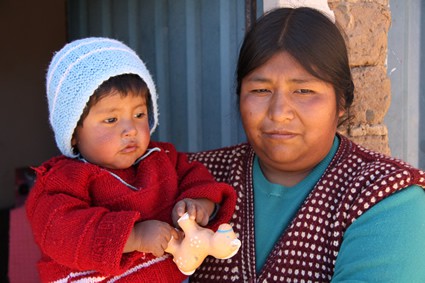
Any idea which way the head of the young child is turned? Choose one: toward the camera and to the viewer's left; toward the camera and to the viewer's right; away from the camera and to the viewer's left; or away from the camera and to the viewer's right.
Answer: toward the camera and to the viewer's right

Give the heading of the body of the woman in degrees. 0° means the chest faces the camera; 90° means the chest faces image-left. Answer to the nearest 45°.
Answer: approximately 45°

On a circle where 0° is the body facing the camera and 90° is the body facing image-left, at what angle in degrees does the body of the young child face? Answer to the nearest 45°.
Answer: approximately 315°
